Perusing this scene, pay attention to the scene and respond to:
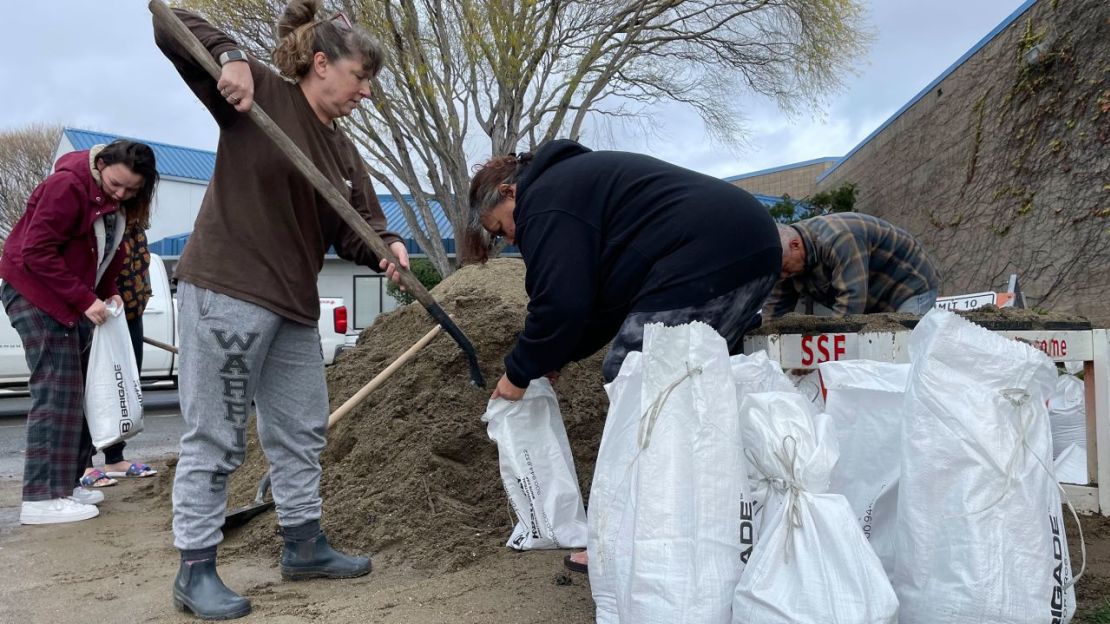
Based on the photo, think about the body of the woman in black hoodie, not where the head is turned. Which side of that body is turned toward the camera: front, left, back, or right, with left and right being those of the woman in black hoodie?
left

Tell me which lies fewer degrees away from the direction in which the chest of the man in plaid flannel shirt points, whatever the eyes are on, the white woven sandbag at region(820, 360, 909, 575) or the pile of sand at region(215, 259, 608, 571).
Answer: the pile of sand

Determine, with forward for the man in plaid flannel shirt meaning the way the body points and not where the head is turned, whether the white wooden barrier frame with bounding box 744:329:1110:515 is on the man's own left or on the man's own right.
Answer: on the man's own left

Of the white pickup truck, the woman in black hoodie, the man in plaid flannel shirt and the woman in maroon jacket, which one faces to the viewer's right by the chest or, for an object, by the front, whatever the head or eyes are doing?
the woman in maroon jacket

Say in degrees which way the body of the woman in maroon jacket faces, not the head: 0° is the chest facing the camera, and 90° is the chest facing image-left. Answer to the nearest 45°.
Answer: approximately 270°

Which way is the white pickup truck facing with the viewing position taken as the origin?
facing to the left of the viewer

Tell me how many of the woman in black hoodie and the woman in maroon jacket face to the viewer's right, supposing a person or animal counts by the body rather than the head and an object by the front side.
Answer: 1

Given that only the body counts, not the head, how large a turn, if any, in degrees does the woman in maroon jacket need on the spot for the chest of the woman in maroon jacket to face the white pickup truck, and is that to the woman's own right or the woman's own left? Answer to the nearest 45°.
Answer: approximately 90° to the woman's own left

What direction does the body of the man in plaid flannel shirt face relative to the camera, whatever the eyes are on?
to the viewer's left

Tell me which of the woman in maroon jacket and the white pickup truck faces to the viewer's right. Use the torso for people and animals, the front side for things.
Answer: the woman in maroon jacket
